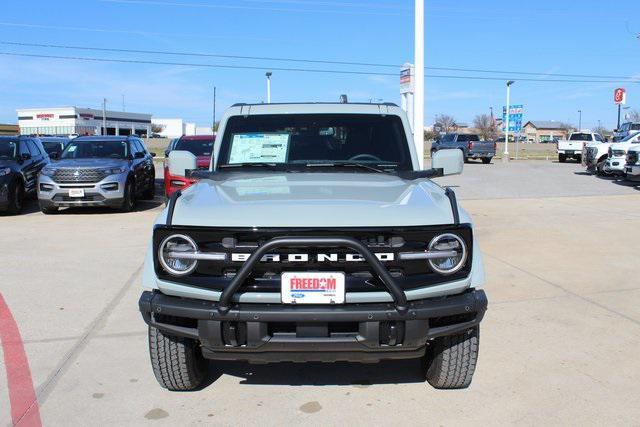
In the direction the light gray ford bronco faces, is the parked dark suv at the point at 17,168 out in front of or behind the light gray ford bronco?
behind

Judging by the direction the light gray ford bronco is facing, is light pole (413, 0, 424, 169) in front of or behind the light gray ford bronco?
behind

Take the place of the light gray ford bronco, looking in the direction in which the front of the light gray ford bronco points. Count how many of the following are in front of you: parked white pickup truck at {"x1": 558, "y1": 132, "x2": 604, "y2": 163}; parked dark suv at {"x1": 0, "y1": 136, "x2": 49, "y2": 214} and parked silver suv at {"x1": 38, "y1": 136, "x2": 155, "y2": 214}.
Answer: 0

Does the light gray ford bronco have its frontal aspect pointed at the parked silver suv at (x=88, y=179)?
no

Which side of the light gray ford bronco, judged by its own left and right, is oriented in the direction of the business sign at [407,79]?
back

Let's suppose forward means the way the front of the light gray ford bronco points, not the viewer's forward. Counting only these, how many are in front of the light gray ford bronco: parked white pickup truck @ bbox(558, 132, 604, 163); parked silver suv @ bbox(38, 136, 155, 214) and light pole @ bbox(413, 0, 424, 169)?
0

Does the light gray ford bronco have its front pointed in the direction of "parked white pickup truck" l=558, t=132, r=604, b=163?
no

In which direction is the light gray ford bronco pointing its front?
toward the camera

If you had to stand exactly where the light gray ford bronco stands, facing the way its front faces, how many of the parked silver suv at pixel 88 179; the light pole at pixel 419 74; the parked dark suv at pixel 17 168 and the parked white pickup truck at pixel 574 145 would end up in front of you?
0

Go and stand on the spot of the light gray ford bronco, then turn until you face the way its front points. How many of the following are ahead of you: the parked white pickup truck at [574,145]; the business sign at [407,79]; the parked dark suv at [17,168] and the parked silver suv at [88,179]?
0

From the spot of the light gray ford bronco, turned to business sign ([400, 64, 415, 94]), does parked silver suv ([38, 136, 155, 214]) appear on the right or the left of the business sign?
left
